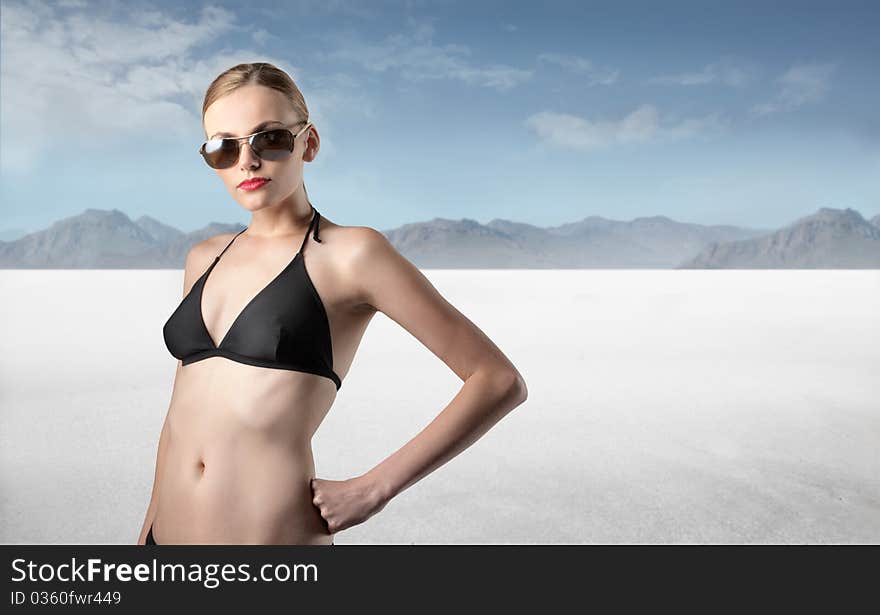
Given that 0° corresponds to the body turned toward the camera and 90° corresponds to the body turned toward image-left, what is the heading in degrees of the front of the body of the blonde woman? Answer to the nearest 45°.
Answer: approximately 45°
